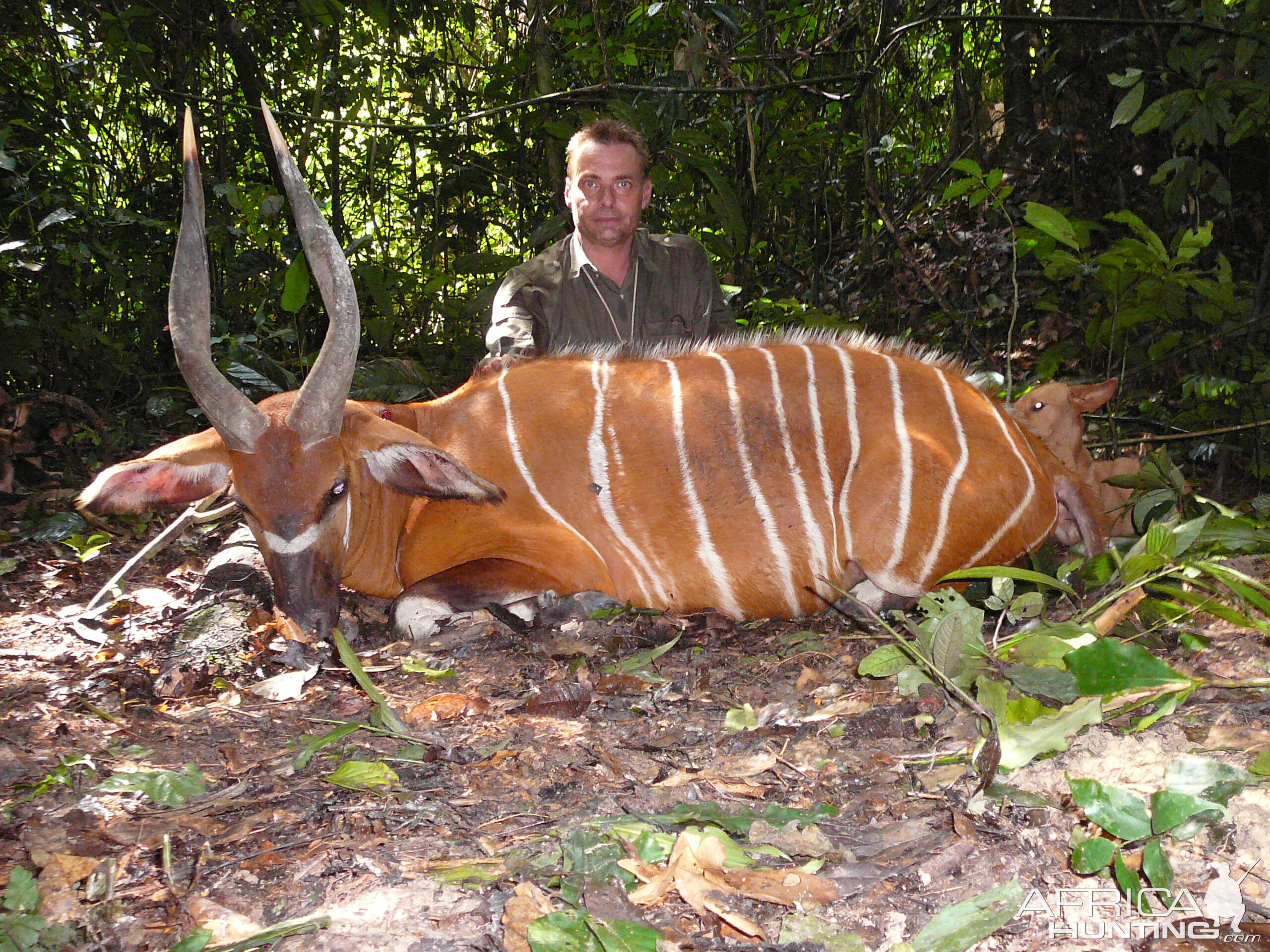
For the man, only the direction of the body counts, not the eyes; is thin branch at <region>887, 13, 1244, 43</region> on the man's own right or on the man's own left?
on the man's own left

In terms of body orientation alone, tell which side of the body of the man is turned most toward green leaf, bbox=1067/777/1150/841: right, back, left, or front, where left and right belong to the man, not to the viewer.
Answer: front

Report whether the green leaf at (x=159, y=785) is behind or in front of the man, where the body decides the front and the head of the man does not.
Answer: in front

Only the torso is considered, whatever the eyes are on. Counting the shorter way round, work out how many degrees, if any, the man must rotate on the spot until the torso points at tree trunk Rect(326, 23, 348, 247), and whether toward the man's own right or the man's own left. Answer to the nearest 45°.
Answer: approximately 135° to the man's own right

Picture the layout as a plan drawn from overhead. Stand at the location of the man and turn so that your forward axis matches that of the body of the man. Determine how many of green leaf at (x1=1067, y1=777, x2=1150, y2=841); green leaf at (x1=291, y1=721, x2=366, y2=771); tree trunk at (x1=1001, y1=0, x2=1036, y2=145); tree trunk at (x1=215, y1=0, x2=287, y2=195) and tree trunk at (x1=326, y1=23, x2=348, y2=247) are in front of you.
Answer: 2

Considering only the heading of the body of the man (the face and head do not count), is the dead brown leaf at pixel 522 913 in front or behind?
in front

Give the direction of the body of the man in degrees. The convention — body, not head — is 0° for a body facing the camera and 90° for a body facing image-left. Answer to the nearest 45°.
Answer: approximately 0°

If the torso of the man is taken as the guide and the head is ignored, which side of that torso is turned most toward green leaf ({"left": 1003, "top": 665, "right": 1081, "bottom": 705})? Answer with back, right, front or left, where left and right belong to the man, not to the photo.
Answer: front

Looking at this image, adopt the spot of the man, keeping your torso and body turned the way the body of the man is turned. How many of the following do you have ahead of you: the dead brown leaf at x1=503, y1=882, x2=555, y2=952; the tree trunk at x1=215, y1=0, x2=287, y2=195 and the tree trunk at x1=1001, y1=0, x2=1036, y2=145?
1

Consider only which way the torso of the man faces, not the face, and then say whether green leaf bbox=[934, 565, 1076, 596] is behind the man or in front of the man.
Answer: in front
